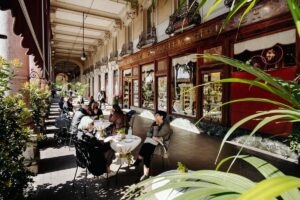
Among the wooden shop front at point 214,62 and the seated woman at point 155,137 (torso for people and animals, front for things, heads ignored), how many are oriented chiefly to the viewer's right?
0

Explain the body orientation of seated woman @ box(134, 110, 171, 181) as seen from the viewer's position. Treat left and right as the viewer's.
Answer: facing the viewer and to the left of the viewer

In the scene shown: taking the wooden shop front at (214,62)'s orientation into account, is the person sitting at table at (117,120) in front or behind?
in front

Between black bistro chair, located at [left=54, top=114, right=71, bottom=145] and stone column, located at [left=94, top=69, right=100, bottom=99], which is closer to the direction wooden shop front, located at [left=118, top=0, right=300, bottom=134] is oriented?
the black bistro chair

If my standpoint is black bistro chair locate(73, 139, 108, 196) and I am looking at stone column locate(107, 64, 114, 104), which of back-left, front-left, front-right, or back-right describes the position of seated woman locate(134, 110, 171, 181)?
front-right

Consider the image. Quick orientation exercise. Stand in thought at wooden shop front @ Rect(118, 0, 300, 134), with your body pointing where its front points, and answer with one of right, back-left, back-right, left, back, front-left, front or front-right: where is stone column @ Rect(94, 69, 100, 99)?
right

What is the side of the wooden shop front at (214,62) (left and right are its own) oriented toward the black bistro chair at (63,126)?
front

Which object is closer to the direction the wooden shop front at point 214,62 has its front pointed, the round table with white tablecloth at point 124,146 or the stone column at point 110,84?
the round table with white tablecloth

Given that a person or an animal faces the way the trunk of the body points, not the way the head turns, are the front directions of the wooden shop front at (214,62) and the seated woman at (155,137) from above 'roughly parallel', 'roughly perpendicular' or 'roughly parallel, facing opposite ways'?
roughly parallel

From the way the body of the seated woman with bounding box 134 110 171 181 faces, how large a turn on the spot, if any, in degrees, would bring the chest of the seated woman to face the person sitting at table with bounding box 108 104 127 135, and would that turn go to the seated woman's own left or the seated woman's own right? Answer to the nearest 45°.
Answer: approximately 90° to the seated woman's own right

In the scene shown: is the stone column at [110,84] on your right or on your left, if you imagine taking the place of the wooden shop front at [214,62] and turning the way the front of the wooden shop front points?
on your right

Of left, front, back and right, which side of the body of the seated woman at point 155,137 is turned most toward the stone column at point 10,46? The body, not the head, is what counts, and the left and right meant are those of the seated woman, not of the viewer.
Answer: front

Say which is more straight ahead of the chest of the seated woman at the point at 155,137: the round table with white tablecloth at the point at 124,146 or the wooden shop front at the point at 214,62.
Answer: the round table with white tablecloth

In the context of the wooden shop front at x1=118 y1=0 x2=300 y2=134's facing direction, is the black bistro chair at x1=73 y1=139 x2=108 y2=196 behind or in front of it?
in front

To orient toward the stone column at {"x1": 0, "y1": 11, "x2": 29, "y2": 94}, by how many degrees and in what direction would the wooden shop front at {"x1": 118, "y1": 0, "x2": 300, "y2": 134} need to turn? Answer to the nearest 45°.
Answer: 0° — it already faces it
